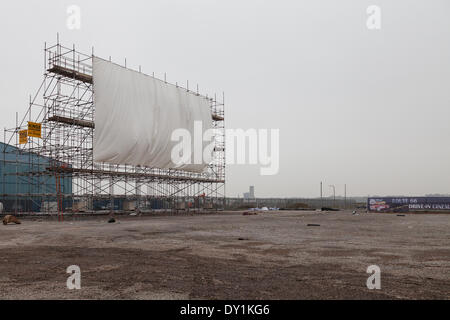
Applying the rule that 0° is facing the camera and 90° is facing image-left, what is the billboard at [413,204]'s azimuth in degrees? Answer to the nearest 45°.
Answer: approximately 0°

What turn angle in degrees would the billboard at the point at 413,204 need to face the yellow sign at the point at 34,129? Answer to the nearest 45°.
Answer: approximately 45° to its right
